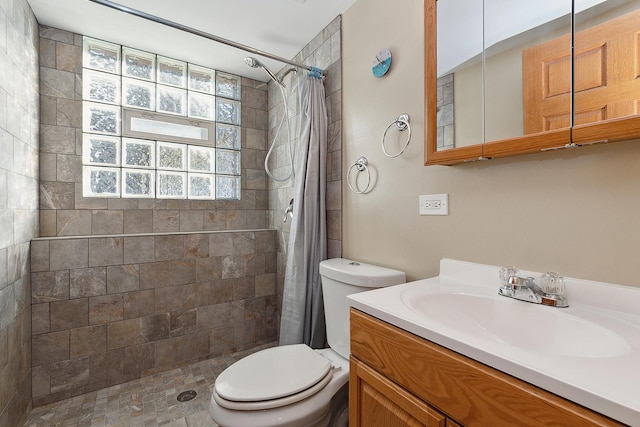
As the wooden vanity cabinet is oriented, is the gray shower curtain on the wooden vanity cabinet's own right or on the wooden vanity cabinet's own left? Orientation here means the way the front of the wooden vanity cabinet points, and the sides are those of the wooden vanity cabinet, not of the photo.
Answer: on the wooden vanity cabinet's own right

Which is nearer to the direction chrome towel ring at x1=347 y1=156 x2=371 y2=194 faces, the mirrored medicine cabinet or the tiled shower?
the tiled shower

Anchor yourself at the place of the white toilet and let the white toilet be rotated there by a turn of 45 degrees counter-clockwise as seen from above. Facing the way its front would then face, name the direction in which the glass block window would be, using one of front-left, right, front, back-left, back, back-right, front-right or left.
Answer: back-right

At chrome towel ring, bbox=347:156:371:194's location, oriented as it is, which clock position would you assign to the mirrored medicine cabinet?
The mirrored medicine cabinet is roughly at 9 o'clock from the chrome towel ring.

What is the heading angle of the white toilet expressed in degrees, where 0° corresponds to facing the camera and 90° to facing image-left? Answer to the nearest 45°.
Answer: approximately 45°

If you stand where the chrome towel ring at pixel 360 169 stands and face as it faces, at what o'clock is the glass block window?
The glass block window is roughly at 2 o'clock from the chrome towel ring.

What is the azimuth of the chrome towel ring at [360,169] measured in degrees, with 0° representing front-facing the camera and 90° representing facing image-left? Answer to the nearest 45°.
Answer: approximately 45°

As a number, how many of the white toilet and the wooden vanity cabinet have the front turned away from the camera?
0

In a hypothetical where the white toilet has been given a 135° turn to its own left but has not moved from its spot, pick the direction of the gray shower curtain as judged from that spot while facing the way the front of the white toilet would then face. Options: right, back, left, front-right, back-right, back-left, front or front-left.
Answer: left
